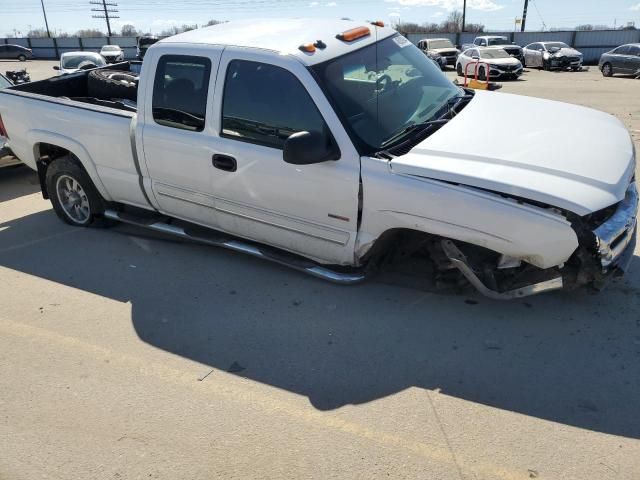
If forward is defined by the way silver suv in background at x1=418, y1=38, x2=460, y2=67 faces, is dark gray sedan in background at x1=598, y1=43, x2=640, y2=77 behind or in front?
in front

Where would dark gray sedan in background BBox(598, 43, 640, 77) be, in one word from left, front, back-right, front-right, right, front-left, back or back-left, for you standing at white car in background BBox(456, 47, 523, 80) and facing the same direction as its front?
front-left

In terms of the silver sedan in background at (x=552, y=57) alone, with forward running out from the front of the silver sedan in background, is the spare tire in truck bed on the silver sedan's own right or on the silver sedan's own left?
on the silver sedan's own right

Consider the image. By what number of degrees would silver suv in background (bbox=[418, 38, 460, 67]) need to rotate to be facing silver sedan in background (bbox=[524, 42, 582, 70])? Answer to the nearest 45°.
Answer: approximately 45° to its left

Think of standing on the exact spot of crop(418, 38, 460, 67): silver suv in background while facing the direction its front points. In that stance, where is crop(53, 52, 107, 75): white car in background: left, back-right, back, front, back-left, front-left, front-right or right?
right

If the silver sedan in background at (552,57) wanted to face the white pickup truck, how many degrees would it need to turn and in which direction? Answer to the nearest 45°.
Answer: approximately 45° to its right

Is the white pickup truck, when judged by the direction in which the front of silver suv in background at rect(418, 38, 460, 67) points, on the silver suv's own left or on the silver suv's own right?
on the silver suv's own right

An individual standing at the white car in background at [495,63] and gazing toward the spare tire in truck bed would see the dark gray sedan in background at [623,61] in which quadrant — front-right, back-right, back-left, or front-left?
back-left

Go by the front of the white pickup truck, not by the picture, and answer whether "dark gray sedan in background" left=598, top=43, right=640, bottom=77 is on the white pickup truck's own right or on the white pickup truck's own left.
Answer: on the white pickup truck's own left

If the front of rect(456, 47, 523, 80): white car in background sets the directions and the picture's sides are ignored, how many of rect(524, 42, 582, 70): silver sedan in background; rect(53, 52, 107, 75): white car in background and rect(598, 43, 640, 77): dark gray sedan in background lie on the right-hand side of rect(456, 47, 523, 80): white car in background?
1

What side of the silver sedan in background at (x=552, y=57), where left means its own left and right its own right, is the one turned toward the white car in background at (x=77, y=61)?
right

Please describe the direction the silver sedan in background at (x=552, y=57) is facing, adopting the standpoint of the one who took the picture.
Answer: facing the viewer and to the right of the viewer

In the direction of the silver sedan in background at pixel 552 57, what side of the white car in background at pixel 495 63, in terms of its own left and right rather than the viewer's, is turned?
left
